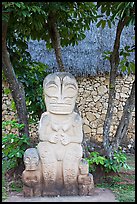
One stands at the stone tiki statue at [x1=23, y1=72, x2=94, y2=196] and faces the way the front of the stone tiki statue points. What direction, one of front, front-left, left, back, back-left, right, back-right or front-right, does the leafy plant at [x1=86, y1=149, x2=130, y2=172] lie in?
back-left

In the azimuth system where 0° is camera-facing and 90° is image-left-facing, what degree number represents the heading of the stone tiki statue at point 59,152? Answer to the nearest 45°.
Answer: approximately 0°
